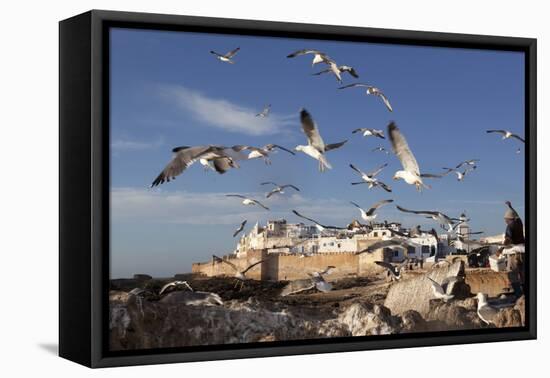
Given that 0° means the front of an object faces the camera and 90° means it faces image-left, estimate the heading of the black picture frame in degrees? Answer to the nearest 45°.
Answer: approximately 315°
